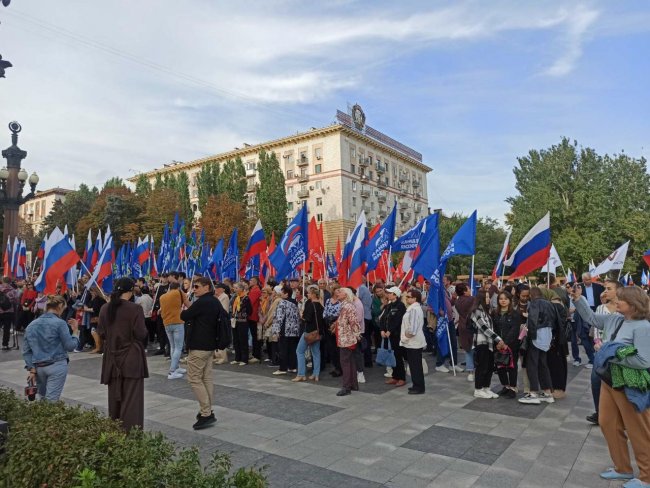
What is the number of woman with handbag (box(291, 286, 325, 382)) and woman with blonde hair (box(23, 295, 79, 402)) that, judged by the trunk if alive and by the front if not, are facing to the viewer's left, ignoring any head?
1

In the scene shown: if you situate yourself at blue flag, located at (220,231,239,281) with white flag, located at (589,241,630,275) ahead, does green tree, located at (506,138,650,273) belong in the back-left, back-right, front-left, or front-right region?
front-left

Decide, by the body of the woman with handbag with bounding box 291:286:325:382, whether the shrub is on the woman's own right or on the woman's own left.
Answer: on the woman's own left

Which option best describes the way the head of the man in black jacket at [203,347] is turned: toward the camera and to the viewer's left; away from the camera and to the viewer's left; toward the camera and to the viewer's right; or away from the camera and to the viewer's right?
toward the camera and to the viewer's left

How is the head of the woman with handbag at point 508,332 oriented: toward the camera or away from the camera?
toward the camera

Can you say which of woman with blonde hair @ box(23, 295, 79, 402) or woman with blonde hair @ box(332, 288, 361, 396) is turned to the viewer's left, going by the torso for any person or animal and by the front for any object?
woman with blonde hair @ box(332, 288, 361, 396)

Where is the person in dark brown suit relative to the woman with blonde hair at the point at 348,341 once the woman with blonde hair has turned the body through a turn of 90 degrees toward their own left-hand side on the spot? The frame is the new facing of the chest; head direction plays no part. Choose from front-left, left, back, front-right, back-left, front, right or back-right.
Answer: front-right

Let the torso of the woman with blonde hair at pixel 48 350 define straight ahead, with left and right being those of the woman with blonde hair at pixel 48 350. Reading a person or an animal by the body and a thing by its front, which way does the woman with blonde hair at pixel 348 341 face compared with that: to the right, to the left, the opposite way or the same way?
to the left

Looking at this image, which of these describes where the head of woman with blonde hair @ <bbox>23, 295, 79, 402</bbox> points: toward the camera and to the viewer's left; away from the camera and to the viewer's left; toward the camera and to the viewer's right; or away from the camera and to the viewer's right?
away from the camera and to the viewer's right

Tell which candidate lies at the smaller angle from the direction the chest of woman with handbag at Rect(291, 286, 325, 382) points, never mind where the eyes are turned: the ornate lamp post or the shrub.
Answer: the ornate lamp post

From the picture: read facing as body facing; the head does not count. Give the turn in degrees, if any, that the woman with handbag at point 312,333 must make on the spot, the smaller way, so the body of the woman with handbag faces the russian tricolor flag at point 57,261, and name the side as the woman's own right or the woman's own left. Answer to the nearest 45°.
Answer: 0° — they already face it

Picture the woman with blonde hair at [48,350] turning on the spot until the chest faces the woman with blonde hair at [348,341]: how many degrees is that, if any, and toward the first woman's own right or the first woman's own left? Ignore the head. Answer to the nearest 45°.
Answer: approximately 45° to the first woman's own right

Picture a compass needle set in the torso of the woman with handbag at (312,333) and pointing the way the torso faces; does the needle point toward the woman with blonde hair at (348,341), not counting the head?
no

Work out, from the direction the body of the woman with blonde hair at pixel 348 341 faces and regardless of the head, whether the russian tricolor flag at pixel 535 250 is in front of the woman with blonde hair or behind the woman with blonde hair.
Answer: behind
